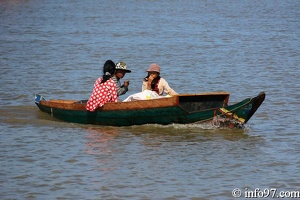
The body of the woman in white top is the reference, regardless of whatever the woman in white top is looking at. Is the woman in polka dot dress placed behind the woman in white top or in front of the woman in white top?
in front

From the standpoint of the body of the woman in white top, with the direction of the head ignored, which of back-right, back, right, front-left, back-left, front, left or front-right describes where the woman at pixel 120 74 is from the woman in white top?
front-right
